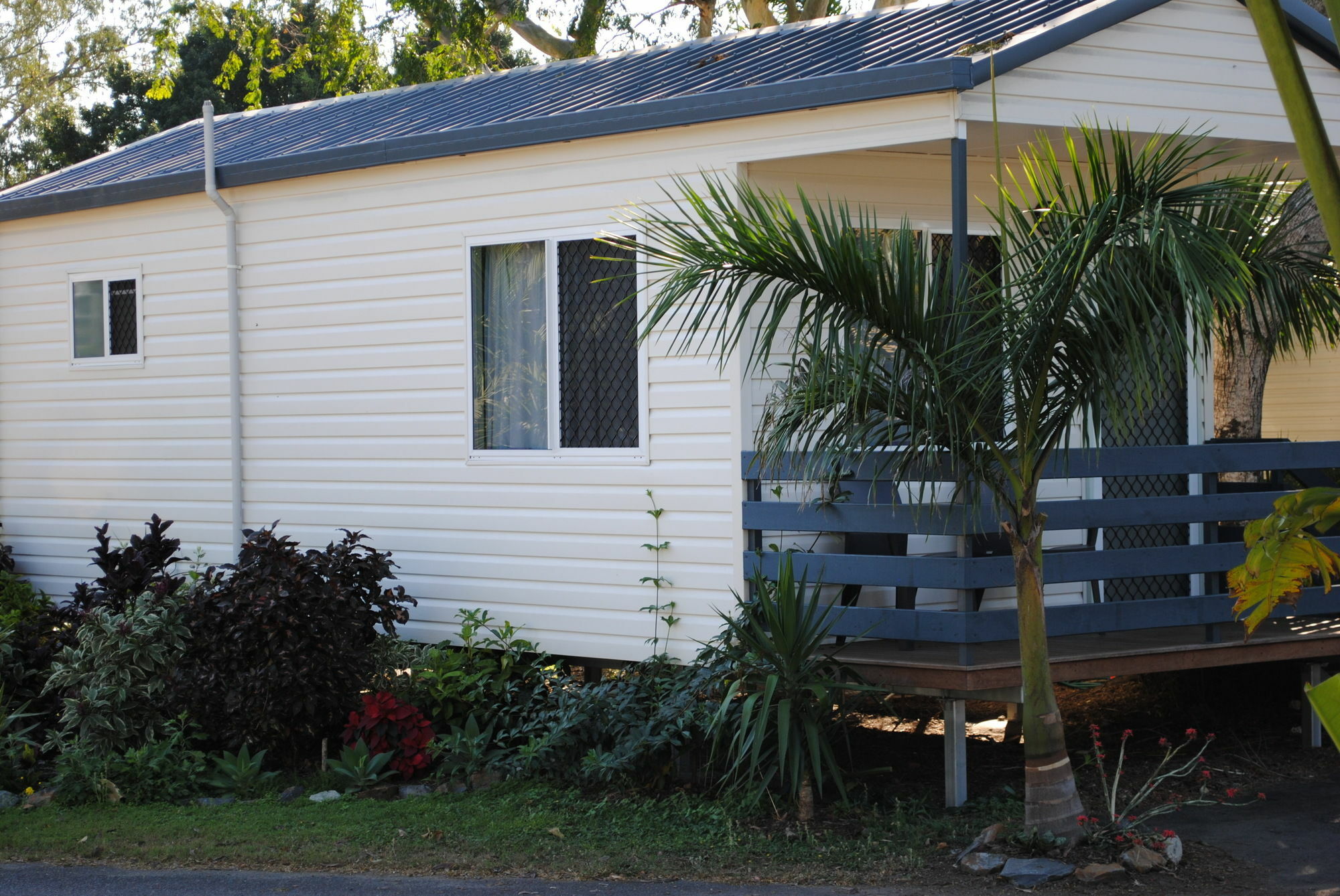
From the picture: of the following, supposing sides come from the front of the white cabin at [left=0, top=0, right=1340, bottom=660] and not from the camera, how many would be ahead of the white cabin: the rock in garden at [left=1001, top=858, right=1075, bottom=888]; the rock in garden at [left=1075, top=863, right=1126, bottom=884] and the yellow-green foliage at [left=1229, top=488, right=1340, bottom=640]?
3

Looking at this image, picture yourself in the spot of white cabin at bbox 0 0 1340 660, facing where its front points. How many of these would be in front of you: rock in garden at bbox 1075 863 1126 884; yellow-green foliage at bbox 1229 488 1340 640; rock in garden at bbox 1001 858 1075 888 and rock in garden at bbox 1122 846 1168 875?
4

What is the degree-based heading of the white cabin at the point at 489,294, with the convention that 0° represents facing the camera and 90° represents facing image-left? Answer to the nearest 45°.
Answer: approximately 315°

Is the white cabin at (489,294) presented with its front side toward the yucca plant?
yes

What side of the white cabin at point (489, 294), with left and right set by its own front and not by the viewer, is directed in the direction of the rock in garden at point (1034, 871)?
front

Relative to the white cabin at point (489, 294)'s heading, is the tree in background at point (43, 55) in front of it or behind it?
behind

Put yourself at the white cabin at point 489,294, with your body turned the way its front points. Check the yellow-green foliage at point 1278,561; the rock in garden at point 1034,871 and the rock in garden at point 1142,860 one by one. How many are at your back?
0

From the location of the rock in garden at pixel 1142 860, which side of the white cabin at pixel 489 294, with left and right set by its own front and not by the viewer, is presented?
front

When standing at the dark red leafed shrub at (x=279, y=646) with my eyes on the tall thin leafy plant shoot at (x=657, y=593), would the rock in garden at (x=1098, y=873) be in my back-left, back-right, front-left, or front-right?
front-right

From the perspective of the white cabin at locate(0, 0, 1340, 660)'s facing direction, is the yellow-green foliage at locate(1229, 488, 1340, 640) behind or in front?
in front

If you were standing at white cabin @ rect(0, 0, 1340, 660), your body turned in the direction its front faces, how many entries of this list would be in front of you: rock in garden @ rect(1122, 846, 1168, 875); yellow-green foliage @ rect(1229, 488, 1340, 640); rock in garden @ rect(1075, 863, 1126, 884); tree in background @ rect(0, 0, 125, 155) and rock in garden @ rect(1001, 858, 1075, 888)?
4
